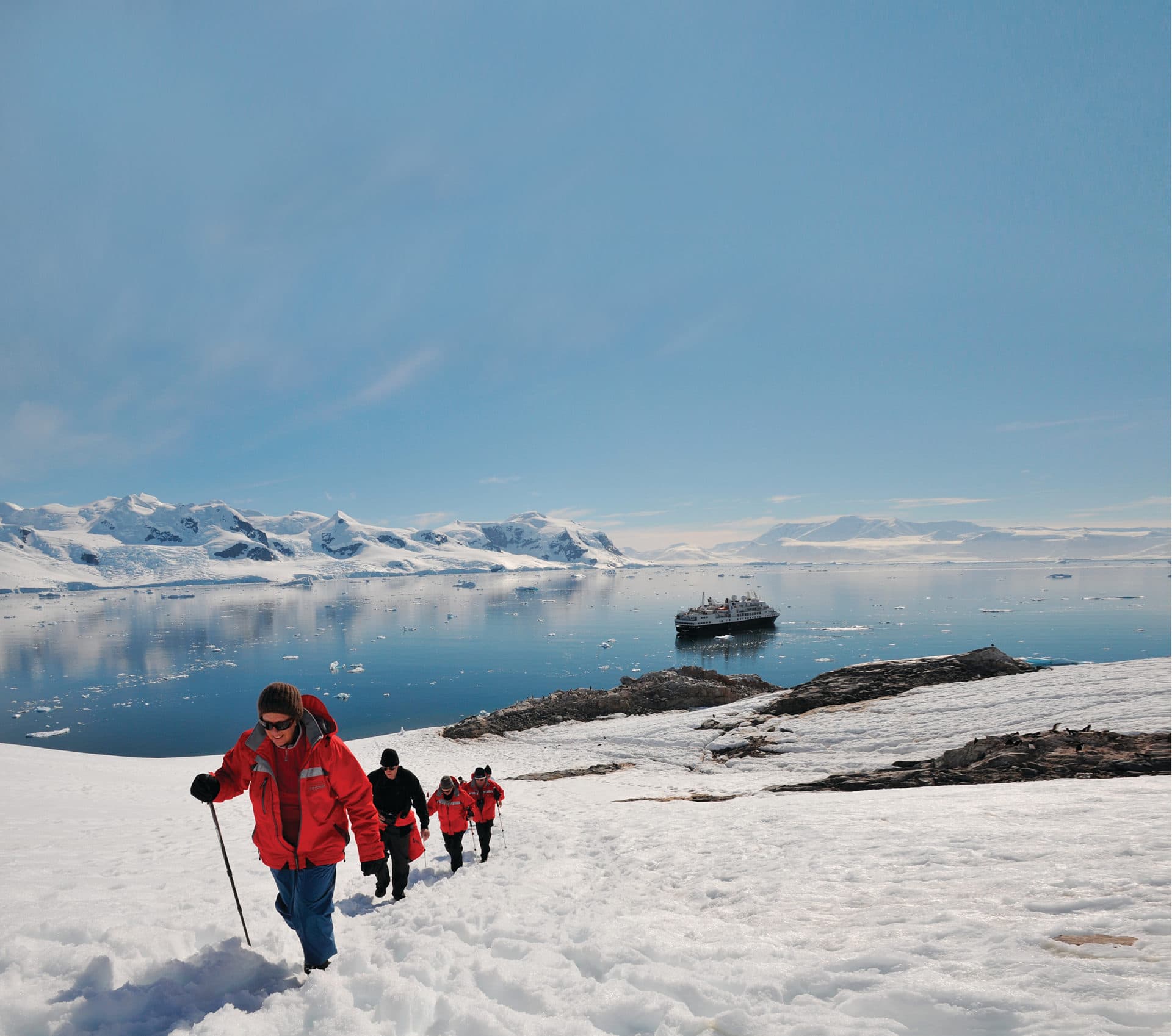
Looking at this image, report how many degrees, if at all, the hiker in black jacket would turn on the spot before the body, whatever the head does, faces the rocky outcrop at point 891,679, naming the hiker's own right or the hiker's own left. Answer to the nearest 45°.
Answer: approximately 135° to the hiker's own left

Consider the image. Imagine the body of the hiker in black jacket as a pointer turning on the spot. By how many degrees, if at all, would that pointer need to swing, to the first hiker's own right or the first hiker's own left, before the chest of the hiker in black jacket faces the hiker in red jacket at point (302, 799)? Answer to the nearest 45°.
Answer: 0° — they already face them

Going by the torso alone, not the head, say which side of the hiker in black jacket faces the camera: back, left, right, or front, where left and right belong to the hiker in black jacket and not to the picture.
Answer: front

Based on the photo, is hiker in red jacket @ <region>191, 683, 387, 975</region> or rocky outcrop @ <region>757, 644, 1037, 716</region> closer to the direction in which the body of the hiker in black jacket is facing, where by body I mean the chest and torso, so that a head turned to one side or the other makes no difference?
the hiker in red jacket

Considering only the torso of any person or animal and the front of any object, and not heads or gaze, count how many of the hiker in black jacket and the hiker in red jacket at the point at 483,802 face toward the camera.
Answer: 2

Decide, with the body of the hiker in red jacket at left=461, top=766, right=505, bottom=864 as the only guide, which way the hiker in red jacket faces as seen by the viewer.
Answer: toward the camera

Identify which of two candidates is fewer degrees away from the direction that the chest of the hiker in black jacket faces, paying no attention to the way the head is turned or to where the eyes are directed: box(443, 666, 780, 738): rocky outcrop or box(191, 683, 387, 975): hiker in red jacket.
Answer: the hiker in red jacket

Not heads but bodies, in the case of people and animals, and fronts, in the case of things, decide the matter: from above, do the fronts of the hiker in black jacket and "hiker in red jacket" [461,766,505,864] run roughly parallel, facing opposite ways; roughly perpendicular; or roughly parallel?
roughly parallel
